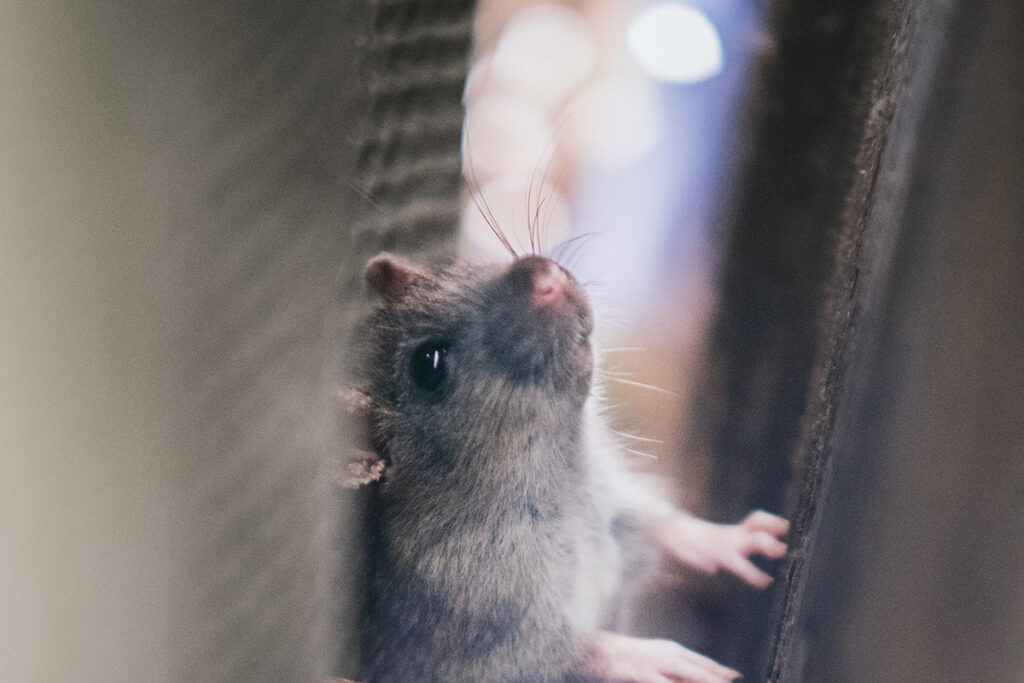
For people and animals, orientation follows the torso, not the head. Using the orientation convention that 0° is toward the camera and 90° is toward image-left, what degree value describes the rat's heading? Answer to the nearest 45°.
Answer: approximately 270°
